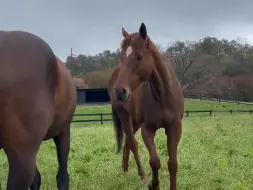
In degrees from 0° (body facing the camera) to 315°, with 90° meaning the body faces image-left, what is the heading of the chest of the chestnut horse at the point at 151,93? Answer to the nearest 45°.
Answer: approximately 315°

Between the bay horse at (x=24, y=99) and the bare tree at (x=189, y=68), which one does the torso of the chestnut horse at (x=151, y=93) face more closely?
the bay horse

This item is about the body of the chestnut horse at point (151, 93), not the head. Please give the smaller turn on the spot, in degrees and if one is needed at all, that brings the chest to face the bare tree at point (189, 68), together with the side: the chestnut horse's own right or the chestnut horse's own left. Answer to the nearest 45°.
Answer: approximately 135° to the chestnut horse's own left

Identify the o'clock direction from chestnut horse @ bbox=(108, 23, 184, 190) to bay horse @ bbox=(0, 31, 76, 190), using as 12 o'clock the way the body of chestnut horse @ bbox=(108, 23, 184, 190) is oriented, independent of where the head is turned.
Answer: bay horse @ bbox=(0, 31, 76, 190) is roughly at 2 o'clock from chestnut horse @ bbox=(108, 23, 184, 190).
